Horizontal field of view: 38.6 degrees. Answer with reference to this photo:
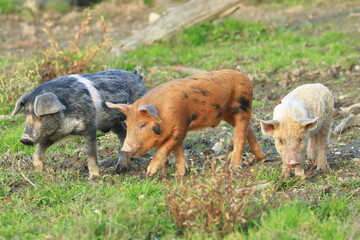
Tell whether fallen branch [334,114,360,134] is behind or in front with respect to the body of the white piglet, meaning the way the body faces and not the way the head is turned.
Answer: behind

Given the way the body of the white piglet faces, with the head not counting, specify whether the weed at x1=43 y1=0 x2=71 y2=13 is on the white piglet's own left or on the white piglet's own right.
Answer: on the white piglet's own right

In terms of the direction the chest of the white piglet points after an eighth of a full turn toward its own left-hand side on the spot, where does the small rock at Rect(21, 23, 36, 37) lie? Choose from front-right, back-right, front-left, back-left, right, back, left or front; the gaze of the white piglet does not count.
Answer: back-right

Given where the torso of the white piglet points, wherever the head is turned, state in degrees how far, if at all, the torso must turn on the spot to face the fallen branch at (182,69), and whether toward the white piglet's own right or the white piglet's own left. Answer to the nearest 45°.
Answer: approximately 90° to the white piglet's own right

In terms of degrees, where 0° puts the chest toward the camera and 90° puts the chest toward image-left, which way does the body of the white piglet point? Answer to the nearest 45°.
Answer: approximately 45°

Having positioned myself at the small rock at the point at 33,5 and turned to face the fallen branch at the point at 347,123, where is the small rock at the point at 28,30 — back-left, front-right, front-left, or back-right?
front-right

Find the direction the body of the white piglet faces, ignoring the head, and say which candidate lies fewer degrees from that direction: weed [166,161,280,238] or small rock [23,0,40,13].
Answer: the weed

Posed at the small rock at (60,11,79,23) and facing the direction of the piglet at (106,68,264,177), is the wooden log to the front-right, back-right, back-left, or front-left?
front-left

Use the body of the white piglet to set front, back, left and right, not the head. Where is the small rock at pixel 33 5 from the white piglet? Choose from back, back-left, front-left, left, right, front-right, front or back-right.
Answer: right

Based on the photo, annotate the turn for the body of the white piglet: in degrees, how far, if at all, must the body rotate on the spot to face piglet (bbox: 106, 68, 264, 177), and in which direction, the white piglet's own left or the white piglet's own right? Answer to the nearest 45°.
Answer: approximately 45° to the white piglet's own right
